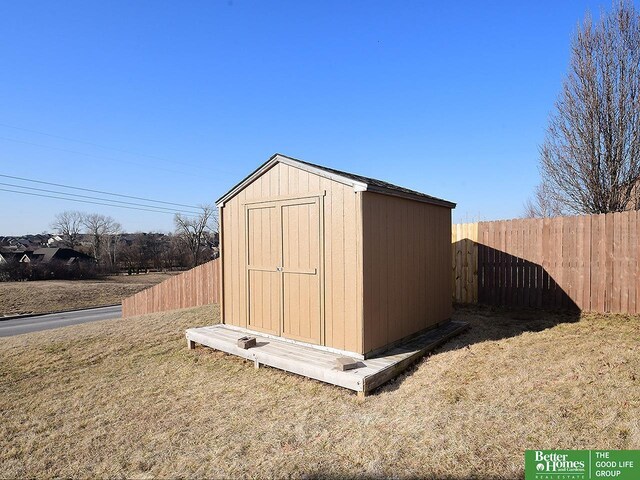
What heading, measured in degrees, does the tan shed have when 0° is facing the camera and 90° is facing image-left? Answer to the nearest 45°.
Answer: approximately 45°

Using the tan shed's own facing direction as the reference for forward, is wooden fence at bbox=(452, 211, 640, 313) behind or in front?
behind

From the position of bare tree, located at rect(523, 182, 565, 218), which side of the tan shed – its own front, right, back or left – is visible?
back

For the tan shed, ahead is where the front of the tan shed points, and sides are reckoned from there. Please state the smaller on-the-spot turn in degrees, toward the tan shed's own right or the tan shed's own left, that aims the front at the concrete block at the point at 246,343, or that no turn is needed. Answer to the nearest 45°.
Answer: approximately 45° to the tan shed's own right

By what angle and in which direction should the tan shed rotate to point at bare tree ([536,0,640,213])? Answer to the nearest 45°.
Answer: approximately 180°

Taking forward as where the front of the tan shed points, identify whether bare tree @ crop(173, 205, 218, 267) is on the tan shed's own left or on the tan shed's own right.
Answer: on the tan shed's own right

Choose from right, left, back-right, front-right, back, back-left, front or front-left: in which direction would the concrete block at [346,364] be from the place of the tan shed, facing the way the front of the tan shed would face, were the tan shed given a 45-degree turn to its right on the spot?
left

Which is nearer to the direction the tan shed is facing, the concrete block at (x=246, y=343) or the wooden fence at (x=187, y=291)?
the concrete block
